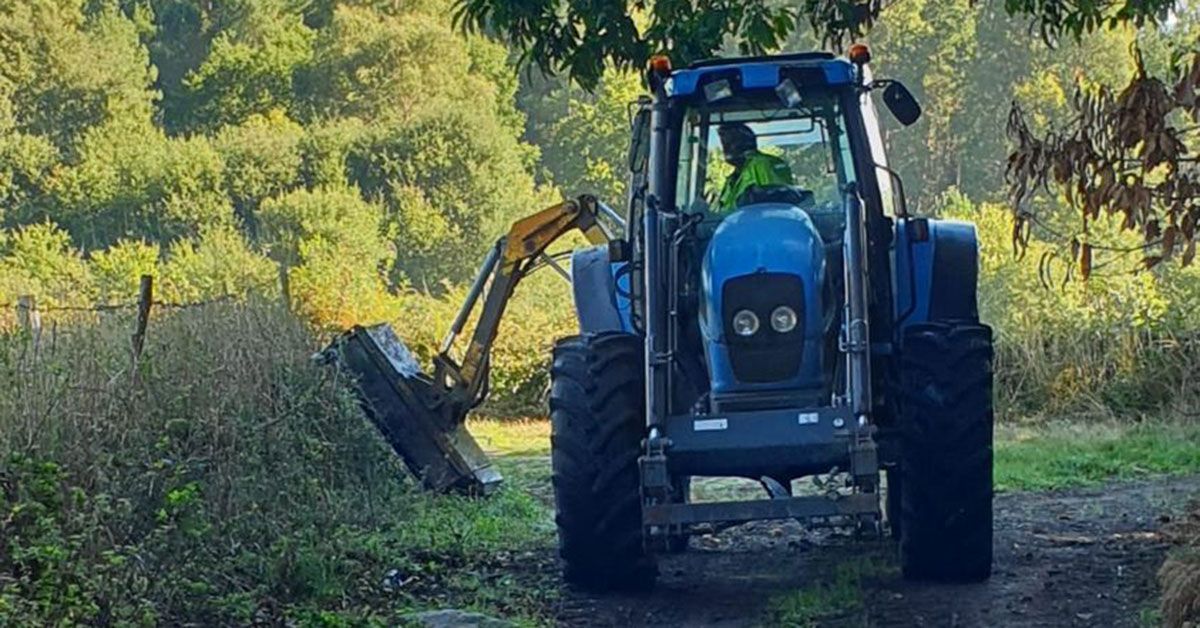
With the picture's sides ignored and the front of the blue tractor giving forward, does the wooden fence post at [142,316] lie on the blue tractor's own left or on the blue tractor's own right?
on the blue tractor's own right

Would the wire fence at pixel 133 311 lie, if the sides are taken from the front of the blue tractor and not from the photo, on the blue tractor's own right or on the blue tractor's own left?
on the blue tractor's own right

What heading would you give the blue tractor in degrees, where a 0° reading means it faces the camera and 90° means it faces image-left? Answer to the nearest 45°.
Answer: approximately 0°
